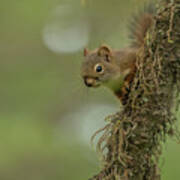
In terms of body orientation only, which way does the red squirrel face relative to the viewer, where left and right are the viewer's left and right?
facing the viewer and to the left of the viewer
